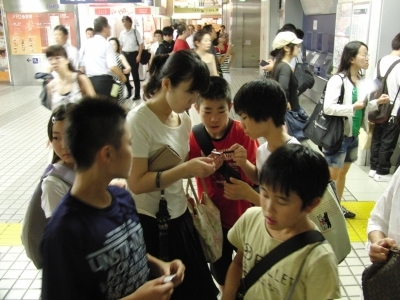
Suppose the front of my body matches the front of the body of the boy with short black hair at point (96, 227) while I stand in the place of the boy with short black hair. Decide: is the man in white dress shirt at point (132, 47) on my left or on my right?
on my left

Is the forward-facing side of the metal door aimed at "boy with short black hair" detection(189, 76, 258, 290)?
yes

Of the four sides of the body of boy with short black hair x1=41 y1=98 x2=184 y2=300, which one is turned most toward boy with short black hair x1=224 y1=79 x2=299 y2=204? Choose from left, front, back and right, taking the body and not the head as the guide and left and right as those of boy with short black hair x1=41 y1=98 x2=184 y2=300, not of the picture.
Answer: left

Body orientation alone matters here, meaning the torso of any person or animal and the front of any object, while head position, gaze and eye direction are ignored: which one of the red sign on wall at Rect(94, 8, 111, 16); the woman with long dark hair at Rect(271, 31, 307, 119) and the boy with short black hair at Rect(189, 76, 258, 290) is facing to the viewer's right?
the woman with long dark hair

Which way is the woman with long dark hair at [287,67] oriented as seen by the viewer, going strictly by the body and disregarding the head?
to the viewer's right

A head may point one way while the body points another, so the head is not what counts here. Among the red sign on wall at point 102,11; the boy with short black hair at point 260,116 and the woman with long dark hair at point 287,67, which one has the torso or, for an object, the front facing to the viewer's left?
the boy with short black hair

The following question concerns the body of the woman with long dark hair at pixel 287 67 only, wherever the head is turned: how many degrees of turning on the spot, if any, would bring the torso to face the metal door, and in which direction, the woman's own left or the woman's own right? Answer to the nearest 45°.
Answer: approximately 90° to the woman's own left

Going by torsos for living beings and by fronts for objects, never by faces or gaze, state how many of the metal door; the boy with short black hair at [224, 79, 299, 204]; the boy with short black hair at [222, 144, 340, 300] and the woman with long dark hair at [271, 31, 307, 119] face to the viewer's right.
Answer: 1
